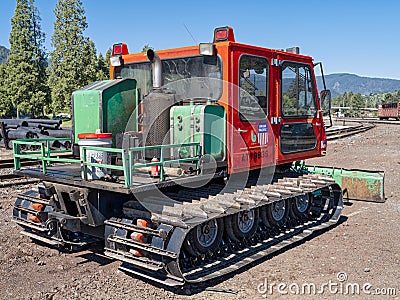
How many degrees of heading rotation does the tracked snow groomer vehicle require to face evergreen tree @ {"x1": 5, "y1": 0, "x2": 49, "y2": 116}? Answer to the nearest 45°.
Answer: approximately 45° to its left

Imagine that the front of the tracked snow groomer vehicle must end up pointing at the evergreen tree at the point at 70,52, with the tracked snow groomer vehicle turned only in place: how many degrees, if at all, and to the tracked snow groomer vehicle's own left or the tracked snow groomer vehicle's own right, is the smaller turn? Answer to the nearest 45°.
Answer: approximately 45° to the tracked snow groomer vehicle's own left

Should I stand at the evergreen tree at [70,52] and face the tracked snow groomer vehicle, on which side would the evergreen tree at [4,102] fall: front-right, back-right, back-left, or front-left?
back-right

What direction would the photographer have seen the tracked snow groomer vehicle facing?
facing away from the viewer and to the right of the viewer

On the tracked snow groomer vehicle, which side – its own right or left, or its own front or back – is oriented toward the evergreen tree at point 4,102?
left
